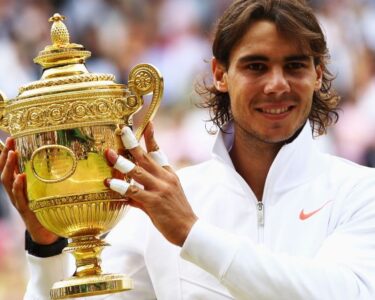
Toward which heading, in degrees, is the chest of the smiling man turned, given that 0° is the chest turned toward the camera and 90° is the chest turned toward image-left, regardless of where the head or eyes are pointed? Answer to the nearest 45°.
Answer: approximately 0°
